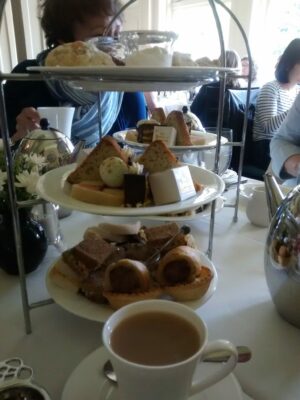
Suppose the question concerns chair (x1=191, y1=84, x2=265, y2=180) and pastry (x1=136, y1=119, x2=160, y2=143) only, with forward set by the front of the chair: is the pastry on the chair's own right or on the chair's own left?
on the chair's own right

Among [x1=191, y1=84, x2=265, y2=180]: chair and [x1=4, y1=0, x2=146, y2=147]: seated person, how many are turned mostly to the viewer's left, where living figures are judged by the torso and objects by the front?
0

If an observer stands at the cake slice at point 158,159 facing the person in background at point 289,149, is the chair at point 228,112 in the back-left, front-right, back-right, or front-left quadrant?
front-left

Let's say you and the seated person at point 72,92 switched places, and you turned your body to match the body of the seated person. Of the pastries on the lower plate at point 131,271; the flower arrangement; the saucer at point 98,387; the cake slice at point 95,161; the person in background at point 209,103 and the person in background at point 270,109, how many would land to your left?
2

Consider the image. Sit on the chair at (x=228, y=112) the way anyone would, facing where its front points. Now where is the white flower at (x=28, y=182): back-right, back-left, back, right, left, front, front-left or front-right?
back-left

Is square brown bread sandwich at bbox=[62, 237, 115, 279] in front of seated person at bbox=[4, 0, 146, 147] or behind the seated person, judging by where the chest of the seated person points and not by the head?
in front

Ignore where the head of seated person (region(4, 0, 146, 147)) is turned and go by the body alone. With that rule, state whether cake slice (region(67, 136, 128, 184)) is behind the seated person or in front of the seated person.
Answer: in front

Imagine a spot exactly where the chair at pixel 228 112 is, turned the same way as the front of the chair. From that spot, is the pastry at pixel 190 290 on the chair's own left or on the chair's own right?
on the chair's own right

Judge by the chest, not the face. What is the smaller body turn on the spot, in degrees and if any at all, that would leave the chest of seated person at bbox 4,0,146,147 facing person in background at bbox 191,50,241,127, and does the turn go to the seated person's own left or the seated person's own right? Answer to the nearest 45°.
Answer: approximately 90° to the seated person's own left

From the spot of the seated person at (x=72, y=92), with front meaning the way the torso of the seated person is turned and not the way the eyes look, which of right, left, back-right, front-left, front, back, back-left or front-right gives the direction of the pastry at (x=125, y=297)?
front-right

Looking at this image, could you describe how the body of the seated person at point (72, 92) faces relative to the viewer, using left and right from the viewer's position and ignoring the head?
facing the viewer and to the right of the viewer
